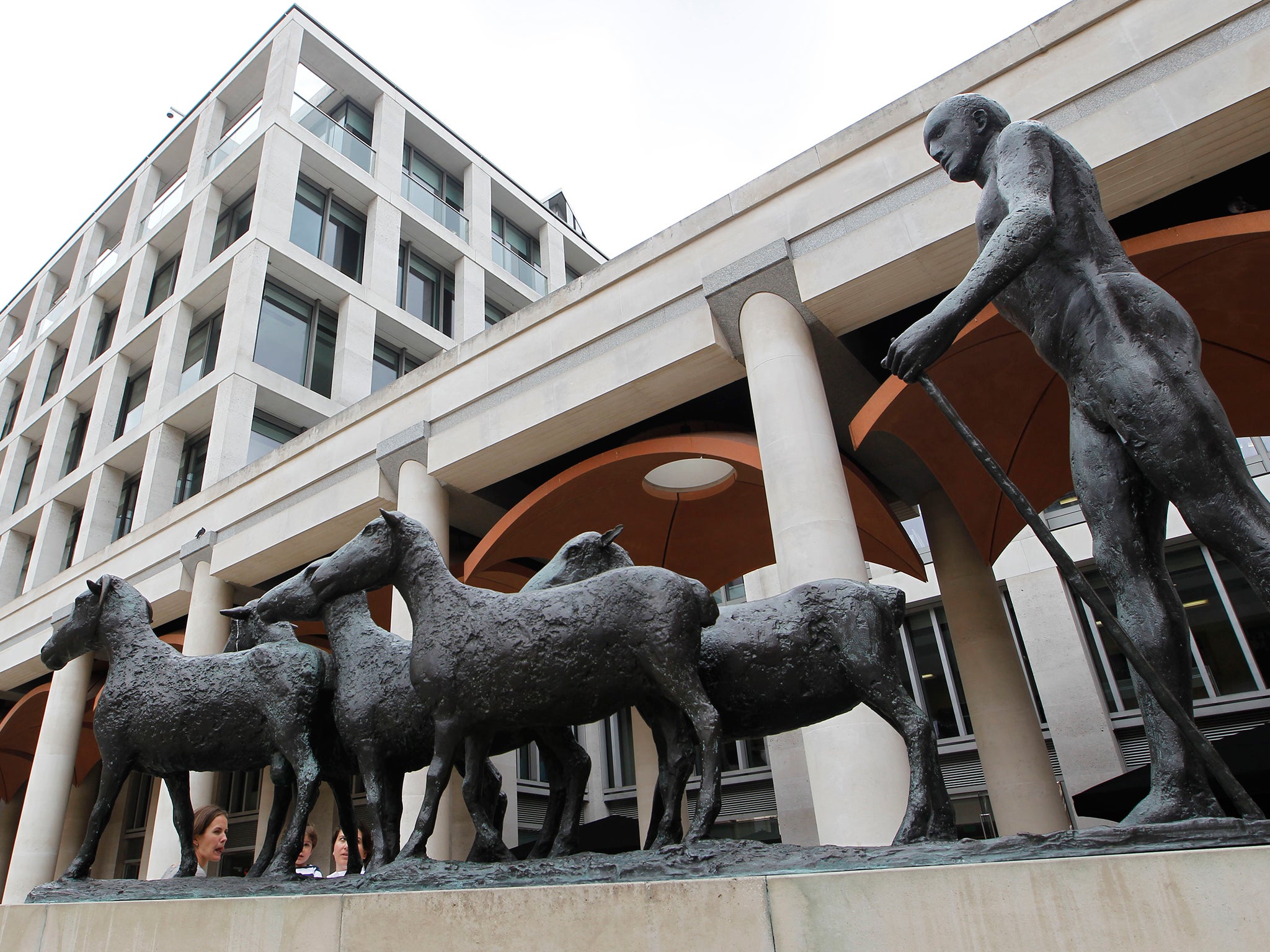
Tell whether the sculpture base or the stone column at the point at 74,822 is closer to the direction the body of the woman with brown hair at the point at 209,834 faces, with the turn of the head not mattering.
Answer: the sculpture base

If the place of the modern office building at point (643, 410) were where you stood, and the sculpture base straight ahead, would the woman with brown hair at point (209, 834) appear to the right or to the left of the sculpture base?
right

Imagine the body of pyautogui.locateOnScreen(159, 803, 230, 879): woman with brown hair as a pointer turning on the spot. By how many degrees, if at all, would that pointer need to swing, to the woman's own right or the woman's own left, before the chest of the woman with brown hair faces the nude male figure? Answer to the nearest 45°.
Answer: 0° — they already face it

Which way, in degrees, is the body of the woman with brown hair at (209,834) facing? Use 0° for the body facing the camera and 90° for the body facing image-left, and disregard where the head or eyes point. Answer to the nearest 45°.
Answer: approximately 315°
